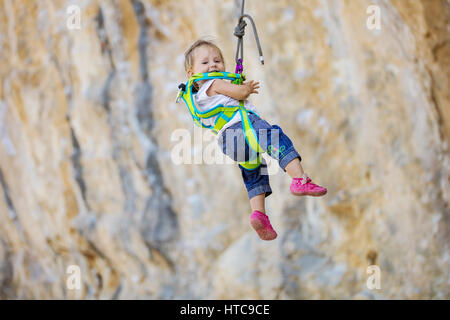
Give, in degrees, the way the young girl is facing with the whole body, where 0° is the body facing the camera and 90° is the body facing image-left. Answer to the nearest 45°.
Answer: approximately 315°
